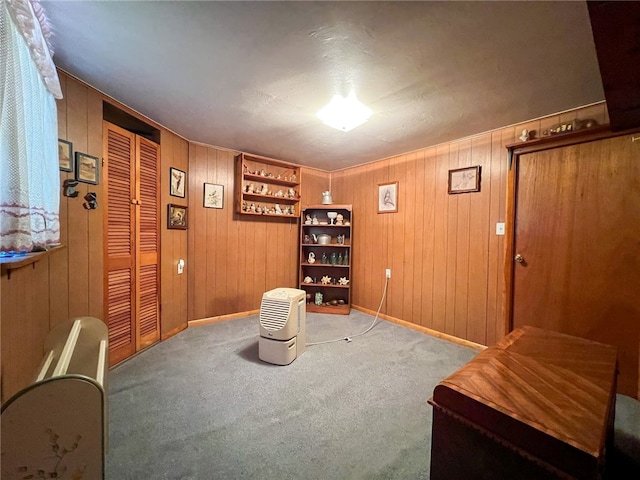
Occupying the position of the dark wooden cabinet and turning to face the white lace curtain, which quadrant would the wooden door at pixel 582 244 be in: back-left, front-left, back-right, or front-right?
back-right

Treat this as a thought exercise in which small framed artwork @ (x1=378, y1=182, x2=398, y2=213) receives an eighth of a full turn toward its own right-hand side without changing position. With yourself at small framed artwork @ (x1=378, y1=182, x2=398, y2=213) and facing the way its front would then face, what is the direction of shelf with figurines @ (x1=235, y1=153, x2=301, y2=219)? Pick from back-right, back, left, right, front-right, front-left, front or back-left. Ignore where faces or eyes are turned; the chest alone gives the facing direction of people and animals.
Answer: front

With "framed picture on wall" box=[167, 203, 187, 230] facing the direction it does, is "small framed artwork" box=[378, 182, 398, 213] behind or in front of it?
in front

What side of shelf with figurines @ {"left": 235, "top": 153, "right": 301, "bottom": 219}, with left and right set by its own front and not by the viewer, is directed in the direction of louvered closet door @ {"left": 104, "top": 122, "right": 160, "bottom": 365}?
right

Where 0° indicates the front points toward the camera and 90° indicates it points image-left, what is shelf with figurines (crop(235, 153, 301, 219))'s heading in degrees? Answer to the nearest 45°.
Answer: approximately 315°

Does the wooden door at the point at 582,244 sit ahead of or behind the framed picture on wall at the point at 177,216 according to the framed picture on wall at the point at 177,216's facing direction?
ahead

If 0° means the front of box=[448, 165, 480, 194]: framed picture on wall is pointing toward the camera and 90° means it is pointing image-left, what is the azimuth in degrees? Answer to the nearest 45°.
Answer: approximately 45°

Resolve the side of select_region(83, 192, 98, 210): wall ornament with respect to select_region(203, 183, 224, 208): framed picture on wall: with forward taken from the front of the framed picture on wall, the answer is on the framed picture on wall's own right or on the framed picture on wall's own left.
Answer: on the framed picture on wall's own right

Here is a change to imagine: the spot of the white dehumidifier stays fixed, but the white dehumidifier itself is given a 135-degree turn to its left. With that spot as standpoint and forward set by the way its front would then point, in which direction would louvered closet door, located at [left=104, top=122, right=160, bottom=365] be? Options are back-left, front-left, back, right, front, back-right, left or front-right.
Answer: back

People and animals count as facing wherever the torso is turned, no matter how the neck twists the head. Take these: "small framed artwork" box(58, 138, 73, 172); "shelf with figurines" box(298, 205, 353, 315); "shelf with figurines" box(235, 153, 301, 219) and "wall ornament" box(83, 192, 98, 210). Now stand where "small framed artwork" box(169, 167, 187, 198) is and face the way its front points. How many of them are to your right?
2
